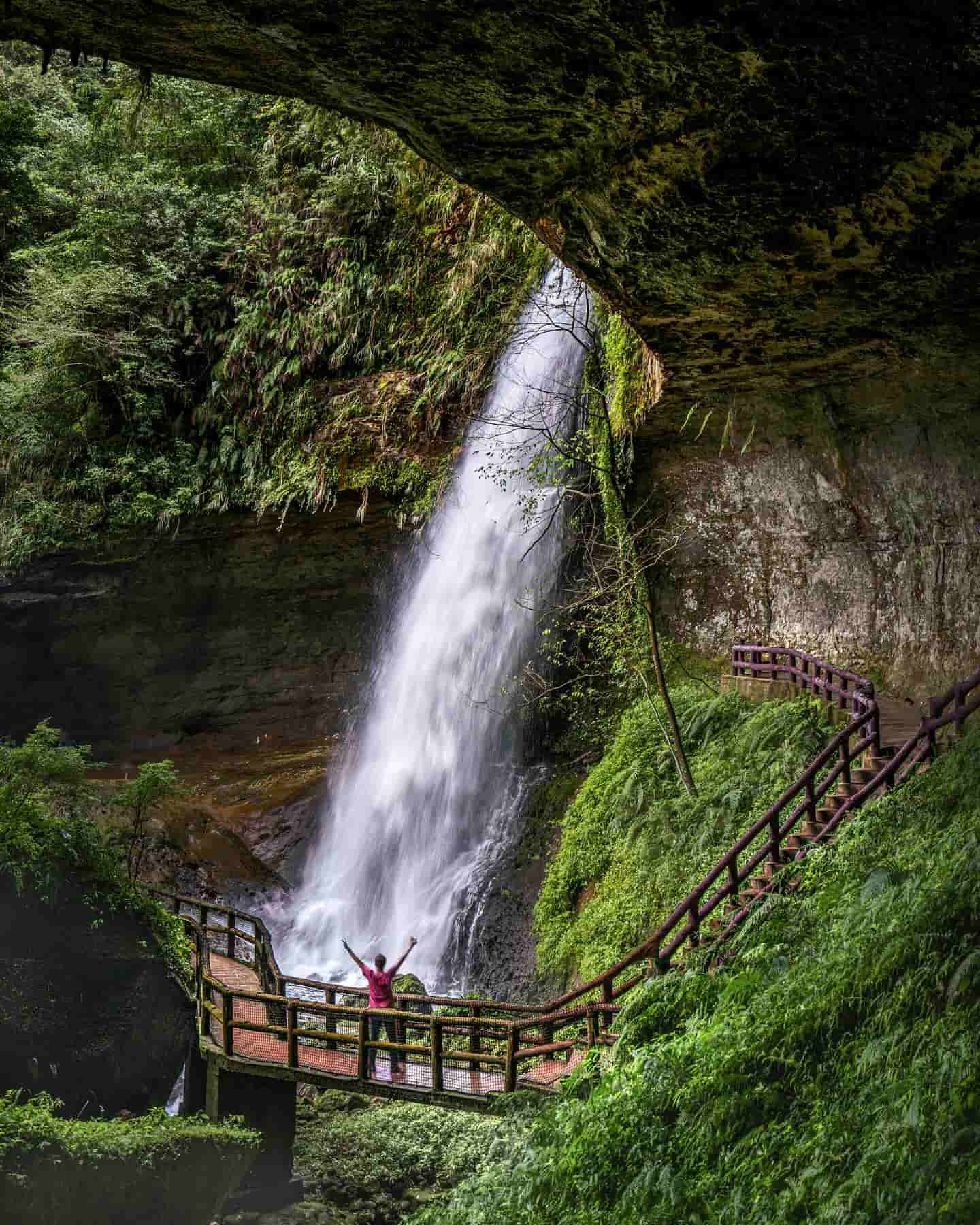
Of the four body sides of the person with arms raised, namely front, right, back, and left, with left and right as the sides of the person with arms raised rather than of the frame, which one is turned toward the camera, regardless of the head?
back

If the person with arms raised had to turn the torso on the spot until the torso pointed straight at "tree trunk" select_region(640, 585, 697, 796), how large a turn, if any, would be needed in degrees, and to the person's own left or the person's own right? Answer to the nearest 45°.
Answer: approximately 45° to the person's own right

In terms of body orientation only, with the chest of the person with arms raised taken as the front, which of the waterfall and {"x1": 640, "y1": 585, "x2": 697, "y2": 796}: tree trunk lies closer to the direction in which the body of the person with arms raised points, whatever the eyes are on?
the waterfall

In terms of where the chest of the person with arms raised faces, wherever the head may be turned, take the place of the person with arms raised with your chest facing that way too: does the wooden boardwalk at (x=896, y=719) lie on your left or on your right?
on your right

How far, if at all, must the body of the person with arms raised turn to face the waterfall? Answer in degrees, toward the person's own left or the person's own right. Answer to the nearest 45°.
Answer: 0° — they already face it
